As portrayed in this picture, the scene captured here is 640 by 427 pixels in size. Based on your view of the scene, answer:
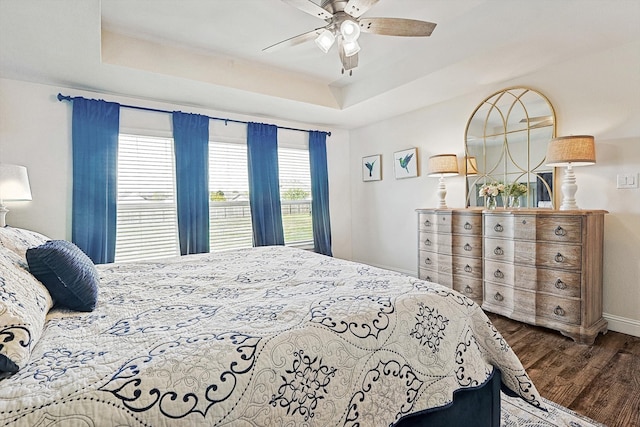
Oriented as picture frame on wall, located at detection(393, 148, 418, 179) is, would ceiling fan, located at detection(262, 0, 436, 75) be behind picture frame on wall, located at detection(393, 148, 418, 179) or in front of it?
in front

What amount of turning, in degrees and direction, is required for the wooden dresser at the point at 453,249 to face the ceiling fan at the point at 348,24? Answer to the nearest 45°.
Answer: approximately 45° to its left

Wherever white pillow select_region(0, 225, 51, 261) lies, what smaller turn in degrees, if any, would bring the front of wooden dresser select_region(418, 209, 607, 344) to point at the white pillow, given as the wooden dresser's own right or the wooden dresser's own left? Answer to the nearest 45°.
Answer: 0° — it already faces it

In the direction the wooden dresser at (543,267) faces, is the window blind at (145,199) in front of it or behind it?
in front

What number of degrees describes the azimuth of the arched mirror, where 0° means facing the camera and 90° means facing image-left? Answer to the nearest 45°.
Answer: approximately 45°

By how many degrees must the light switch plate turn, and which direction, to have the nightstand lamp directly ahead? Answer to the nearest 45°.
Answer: approximately 45° to its right

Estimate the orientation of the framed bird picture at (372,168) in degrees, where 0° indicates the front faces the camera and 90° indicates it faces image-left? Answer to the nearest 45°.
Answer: approximately 45°

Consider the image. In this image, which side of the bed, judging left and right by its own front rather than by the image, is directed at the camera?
right

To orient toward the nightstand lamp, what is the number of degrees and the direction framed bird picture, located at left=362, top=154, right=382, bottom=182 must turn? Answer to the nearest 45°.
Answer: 0° — it already faces it
